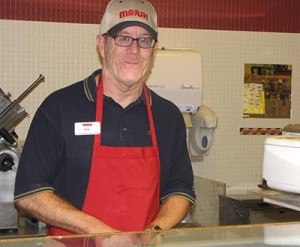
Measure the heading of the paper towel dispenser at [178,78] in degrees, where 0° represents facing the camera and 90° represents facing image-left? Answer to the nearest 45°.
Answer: approximately 0°

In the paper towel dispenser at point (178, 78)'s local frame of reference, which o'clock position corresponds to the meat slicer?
The meat slicer is roughly at 2 o'clock from the paper towel dispenser.

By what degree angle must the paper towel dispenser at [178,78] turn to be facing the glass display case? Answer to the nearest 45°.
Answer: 0° — it already faces it

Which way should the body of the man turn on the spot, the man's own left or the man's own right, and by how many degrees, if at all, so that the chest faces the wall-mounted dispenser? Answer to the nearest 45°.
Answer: approximately 135° to the man's own left

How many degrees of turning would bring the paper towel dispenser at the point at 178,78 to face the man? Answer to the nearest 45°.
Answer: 0° — it already faces them

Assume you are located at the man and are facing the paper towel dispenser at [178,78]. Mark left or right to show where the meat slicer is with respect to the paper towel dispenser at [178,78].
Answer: left

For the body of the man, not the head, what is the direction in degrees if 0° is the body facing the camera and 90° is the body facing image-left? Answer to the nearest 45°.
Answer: approximately 315°

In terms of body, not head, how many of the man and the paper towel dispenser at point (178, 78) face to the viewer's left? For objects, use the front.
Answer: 0

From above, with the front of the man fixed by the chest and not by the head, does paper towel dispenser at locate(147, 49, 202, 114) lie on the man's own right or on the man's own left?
on the man's own left
